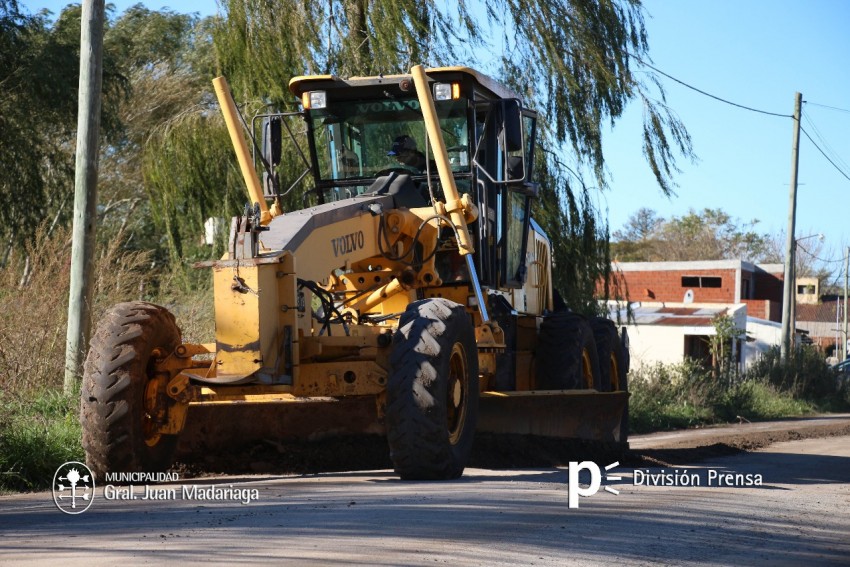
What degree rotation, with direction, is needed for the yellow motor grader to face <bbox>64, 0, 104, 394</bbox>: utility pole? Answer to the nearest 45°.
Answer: approximately 90° to its right

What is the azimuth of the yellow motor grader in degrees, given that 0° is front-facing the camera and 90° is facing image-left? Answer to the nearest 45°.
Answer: approximately 45°
